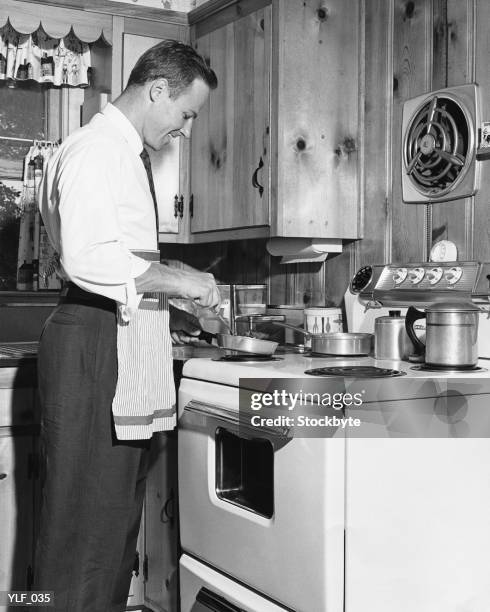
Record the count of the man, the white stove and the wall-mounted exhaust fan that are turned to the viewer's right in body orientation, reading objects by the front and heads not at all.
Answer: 1

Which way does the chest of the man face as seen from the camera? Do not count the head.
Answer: to the viewer's right

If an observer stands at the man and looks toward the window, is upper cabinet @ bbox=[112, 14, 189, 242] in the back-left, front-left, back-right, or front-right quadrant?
front-right

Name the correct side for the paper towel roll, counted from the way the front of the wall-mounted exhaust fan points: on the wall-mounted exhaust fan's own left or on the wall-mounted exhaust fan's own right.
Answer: on the wall-mounted exhaust fan's own right

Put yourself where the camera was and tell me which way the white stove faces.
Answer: facing the viewer and to the left of the viewer

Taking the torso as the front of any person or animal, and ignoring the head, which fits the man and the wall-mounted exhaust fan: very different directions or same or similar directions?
very different directions

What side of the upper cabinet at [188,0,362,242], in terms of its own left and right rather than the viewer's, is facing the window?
right

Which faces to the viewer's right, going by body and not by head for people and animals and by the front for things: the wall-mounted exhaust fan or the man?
the man

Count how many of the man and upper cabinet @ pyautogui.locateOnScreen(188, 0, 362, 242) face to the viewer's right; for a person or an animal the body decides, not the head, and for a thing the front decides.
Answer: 1
